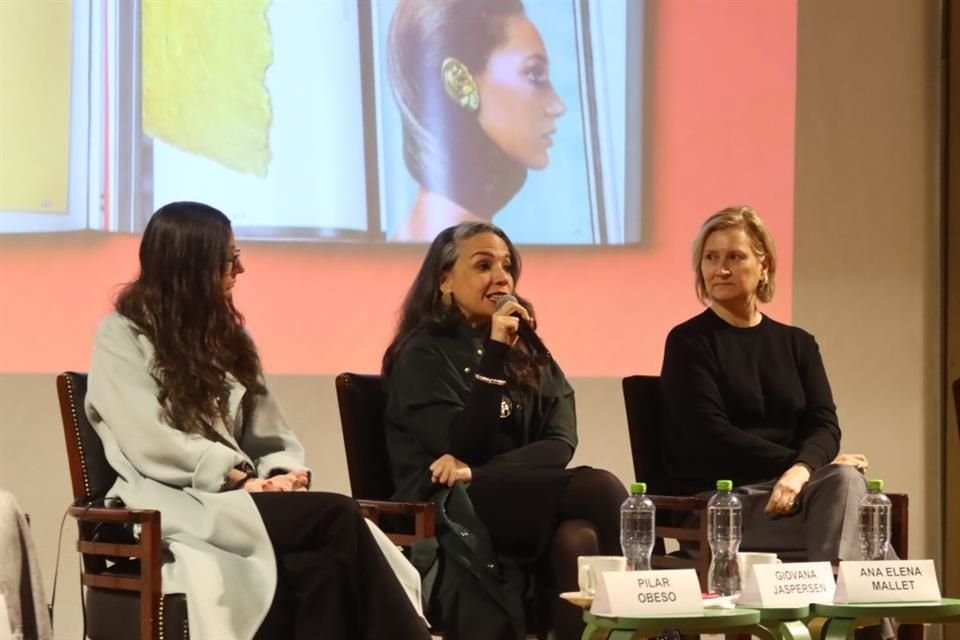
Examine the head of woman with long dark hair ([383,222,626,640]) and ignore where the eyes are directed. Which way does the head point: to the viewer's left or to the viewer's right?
to the viewer's right

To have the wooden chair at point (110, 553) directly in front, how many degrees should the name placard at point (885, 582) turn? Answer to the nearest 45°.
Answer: approximately 90° to its right

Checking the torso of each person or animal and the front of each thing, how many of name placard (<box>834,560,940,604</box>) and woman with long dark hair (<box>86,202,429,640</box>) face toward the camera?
1

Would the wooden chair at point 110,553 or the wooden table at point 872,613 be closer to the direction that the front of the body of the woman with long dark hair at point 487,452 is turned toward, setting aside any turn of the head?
the wooden table

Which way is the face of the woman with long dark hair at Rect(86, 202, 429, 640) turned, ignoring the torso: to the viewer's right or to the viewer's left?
to the viewer's right

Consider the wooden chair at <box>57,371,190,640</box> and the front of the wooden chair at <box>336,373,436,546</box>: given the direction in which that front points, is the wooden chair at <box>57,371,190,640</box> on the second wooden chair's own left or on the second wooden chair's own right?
on the second wooden chair's own right

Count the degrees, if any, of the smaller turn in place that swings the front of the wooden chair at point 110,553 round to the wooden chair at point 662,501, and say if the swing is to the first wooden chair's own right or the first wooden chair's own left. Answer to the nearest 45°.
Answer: approximately 45° to the first wooden chair's own left

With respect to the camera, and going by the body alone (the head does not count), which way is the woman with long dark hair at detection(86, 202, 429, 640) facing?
to the viewer's right

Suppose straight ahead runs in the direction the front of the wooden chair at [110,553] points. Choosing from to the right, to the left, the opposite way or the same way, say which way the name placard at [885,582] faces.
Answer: to the right
